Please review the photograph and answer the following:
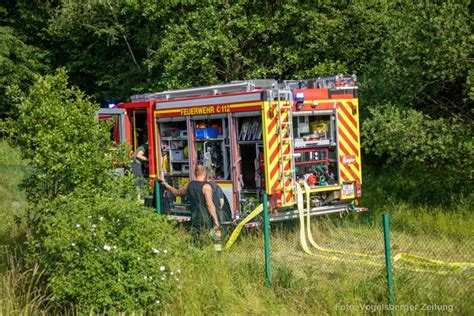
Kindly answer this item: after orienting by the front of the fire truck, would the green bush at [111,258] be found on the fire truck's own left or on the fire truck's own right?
on the fire truck's own left

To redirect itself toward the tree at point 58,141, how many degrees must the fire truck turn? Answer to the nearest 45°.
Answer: approximately 90° to its left

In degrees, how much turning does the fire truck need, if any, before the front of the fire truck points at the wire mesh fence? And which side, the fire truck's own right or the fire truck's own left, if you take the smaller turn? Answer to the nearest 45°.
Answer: approximately 135° to the fire truck's own left

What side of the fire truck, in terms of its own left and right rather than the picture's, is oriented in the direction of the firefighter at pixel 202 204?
left

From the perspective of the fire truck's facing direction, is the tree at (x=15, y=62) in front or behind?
in front

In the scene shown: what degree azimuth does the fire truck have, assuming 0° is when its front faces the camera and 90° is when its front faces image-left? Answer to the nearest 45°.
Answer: approximately 135°

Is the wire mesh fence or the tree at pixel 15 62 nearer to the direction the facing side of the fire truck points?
the tree
